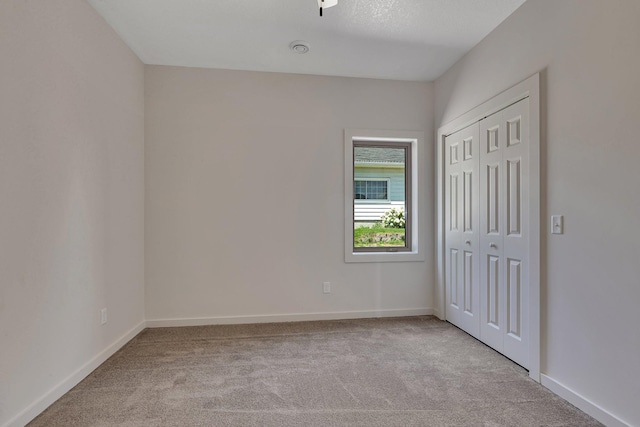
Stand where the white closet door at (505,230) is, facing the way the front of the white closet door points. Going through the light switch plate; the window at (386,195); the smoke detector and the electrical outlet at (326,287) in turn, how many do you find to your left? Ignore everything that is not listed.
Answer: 1

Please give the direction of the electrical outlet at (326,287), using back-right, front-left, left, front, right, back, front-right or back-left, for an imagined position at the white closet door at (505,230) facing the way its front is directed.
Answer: front-right

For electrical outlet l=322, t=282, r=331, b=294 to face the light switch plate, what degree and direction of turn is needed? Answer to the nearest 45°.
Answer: approximately 45° to its left

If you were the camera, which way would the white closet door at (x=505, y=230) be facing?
facing the viewer and to the left of the viewer

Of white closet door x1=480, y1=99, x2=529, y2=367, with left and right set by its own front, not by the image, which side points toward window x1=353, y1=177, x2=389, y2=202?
right

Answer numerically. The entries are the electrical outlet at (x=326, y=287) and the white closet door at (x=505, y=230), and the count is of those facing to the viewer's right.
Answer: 0

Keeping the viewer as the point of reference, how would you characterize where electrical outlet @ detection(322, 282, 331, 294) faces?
facing the viewer

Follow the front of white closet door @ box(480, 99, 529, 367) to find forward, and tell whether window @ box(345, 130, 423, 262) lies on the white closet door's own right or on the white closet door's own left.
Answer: on the white closet door's own right

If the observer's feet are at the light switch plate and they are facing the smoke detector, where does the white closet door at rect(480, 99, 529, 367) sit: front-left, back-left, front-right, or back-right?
front-right

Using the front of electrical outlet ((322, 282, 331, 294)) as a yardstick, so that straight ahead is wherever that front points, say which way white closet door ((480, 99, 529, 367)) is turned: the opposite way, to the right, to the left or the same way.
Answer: to the right

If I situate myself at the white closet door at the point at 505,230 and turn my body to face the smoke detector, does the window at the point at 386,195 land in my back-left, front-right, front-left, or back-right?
front-right
